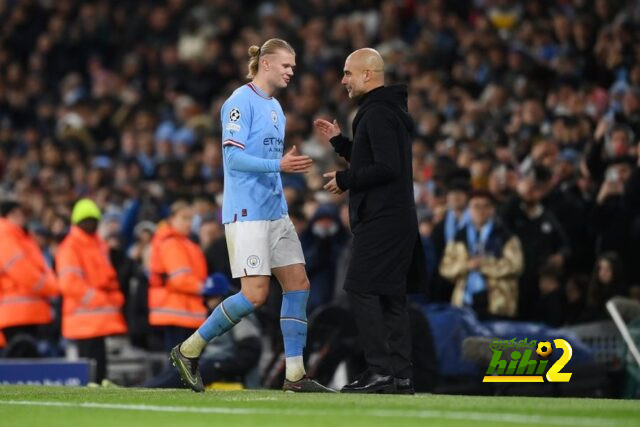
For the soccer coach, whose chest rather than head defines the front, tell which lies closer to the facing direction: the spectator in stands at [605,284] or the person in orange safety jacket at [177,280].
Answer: the person in orange safety jacket

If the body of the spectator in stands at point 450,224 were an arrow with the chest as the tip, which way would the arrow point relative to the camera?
toward the camera

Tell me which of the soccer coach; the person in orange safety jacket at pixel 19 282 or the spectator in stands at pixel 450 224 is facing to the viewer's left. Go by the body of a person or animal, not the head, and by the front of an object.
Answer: the soccer coach

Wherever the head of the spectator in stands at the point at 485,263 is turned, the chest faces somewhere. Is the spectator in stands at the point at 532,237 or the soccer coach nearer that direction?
the soccer coach

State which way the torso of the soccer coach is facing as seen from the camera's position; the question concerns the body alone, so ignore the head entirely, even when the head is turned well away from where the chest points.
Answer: to the viewer's left

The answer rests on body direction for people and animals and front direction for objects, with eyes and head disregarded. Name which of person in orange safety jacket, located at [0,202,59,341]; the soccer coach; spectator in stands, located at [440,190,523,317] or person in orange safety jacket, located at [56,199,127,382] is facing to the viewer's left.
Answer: the soccer coach

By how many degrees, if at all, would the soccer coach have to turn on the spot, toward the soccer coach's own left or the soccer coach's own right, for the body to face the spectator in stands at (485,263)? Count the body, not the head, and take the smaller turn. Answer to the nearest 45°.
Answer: approximately 90° to the soccer coach's own right

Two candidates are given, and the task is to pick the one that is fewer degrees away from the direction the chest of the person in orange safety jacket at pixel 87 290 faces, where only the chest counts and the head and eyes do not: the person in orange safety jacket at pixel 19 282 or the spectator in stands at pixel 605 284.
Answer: the spectator in stands

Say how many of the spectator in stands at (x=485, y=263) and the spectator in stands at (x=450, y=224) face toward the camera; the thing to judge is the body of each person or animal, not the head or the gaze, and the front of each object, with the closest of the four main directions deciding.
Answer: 2

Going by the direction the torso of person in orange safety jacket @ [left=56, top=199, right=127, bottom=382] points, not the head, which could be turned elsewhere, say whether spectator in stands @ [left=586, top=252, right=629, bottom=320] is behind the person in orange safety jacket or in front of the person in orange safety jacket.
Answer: in front
